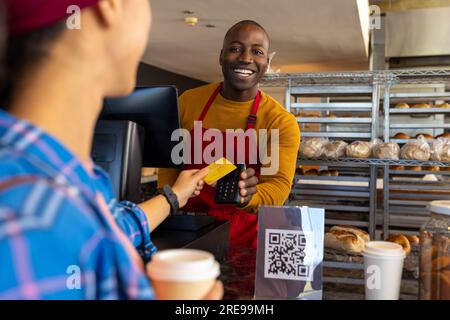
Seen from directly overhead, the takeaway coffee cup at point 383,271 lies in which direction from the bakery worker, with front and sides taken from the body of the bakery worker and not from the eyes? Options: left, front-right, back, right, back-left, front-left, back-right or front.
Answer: front

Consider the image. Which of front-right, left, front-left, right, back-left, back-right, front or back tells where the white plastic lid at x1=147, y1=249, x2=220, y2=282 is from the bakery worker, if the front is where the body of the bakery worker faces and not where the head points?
front

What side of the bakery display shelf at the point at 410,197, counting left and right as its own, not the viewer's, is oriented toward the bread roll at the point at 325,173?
right

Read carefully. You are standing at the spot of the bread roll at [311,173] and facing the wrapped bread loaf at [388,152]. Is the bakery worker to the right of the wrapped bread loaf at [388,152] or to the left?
right

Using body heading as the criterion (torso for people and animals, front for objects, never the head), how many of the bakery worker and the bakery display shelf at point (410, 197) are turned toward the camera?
2

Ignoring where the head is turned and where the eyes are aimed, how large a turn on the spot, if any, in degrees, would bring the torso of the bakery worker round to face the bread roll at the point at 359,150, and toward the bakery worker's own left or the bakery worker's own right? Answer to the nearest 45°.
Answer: approximately 135° to the bakery worker's own left

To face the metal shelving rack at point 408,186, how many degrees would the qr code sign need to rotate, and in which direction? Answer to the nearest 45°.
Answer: approximately 180°

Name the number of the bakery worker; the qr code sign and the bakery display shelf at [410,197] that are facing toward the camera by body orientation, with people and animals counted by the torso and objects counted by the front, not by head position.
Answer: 3

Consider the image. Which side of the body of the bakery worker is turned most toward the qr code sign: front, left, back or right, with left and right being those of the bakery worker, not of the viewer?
front

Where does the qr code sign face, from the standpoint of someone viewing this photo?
facing the viewer

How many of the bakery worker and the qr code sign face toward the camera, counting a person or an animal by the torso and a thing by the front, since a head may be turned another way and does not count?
2

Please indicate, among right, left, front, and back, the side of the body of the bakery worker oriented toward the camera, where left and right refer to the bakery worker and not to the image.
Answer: front

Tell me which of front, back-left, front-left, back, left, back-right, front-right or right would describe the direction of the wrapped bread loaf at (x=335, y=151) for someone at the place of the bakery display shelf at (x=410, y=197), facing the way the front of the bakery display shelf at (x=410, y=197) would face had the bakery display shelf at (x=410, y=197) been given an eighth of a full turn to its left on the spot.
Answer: right

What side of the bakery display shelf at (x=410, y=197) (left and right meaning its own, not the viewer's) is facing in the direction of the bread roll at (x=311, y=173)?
right
